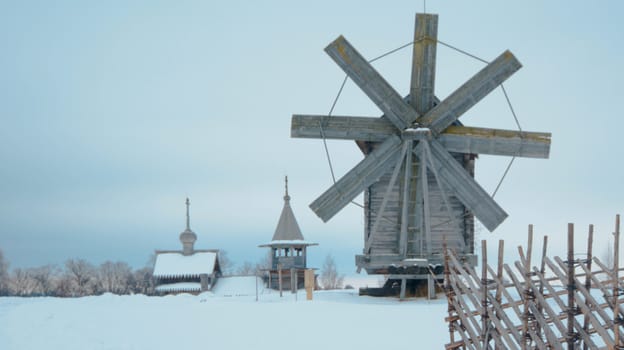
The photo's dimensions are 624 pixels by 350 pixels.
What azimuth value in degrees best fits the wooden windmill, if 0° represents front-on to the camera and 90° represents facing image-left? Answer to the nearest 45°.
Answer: approximately 0°

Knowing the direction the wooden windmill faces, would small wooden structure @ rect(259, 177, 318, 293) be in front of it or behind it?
behind

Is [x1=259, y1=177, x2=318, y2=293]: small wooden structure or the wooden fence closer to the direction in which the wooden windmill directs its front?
the wooden fence

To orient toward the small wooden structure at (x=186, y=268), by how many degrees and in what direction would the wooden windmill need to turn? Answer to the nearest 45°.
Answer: approximately 135° to its right

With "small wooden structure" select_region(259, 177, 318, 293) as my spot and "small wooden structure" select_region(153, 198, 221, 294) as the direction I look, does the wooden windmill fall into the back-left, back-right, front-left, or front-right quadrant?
back-left

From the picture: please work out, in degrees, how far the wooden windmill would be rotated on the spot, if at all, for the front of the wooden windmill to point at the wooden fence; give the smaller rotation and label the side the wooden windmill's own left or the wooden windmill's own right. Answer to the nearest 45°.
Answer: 0° — it already faces it
